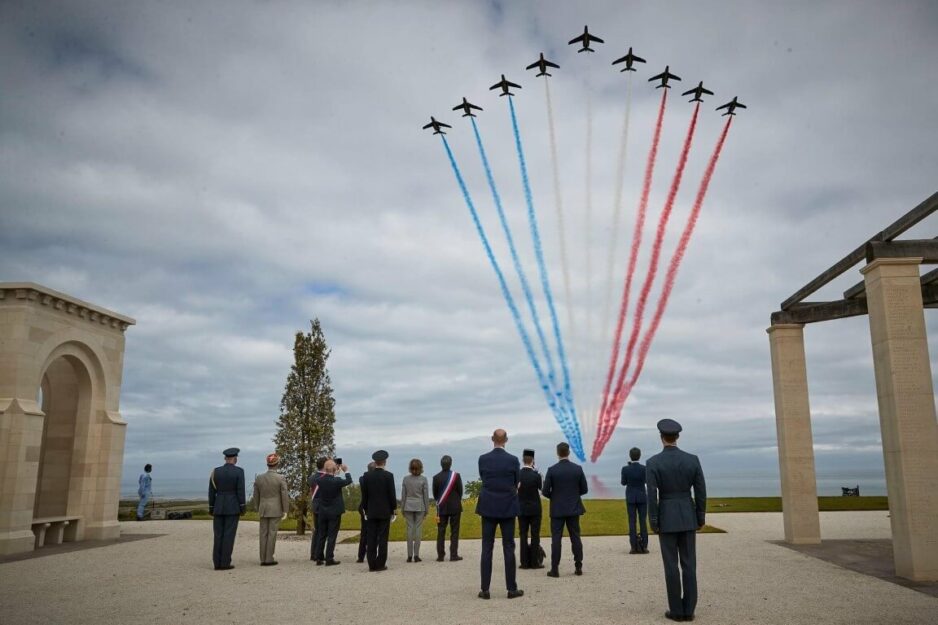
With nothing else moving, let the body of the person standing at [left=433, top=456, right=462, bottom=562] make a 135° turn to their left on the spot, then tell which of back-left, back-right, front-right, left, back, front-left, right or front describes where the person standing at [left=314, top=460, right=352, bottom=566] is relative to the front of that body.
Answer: front-right

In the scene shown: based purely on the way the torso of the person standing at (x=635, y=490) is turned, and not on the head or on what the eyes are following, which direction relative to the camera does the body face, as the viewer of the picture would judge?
away from the camera

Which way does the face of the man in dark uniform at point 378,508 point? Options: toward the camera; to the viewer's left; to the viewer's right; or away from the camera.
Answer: away from the camera

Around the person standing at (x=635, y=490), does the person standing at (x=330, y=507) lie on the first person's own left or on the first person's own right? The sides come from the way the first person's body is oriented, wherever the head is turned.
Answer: on the first person's own left

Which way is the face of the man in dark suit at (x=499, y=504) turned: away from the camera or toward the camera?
away from the camera

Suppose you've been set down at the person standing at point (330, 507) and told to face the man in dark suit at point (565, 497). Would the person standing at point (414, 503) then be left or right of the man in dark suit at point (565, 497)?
left

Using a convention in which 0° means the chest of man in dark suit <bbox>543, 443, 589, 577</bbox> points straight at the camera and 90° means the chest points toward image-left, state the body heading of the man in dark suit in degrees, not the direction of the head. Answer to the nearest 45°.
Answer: approximately 180°

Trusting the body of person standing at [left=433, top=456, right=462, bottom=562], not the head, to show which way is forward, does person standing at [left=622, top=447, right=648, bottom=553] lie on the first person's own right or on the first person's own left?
on the first person's own right

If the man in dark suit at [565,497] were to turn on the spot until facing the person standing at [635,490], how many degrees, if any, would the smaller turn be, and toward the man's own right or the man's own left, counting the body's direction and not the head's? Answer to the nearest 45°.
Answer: approximately 45° to the man's own right

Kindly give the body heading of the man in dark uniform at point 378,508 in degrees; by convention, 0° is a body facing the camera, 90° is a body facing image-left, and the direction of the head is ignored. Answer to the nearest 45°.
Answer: approximately 180°
